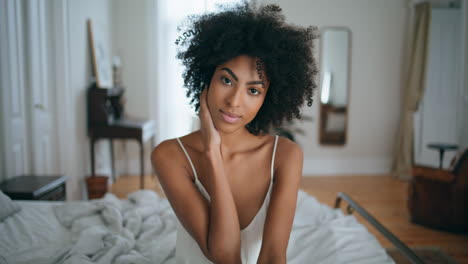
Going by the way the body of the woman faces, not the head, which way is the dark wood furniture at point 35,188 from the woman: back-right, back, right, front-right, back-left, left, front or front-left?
back-right

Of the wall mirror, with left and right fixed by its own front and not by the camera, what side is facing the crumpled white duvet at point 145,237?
front

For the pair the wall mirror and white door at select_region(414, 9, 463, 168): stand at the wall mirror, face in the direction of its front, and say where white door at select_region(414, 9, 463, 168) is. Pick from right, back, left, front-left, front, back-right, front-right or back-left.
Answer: left

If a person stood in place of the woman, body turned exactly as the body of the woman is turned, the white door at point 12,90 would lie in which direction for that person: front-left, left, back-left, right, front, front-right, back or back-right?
back-right

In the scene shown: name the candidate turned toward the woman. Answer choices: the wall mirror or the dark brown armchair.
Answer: the wall mirror

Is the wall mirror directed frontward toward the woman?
yes

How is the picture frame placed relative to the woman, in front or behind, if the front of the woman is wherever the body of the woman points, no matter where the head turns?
behind

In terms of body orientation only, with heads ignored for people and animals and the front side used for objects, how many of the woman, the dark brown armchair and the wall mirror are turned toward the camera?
2

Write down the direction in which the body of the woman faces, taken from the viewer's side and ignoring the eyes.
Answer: toward the camera

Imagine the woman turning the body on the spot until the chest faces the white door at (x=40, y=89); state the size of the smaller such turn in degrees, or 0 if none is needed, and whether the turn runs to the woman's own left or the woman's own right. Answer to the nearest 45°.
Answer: approximately 135° to the woman's own right

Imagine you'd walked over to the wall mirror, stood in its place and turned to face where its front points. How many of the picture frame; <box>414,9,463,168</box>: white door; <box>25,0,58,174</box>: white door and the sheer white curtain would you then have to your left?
1

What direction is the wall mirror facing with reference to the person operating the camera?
facing the viewer
